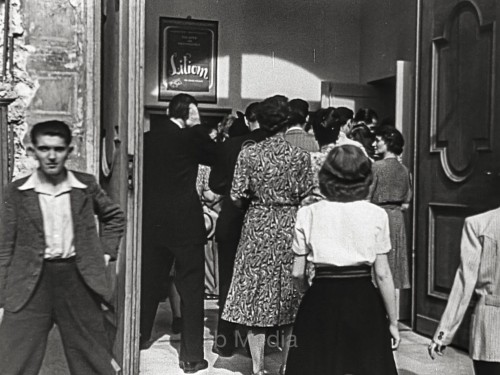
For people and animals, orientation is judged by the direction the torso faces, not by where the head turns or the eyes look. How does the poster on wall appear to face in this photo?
toward the camera

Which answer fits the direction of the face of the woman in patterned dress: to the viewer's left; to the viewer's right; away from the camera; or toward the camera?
away from the camera

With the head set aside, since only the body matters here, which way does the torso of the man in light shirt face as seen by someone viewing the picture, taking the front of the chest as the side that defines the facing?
toward the camera

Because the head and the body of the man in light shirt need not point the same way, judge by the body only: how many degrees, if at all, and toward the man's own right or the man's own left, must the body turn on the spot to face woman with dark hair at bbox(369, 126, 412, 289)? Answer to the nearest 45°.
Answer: approximately 135° to the man's own left

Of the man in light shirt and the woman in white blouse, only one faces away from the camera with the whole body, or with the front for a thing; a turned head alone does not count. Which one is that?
the woman in white blouse

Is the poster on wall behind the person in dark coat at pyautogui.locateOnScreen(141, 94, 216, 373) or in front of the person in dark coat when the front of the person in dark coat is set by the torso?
in front

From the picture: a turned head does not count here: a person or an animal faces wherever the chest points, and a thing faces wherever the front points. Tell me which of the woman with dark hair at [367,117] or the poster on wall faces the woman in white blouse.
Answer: the poster on wall

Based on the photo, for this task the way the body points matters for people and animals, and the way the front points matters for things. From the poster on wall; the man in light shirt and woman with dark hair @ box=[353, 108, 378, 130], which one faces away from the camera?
the woman with dark hair

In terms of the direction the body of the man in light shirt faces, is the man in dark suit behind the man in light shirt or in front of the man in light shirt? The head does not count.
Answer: behind

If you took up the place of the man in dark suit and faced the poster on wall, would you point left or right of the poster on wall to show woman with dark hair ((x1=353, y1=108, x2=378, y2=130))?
right

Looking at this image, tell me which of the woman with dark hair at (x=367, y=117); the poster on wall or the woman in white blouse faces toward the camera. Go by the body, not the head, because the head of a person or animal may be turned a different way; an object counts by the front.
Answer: the poster on wall

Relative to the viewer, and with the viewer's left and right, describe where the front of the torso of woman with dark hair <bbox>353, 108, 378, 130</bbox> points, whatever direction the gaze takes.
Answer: facing away from the viewer

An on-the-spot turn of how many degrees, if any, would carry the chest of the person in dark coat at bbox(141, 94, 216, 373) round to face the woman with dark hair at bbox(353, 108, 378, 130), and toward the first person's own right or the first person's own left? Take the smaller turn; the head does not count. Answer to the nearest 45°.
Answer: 0° — they already face them

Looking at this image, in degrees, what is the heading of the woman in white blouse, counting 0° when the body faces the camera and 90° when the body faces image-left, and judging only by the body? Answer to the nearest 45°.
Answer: approximately 180°
